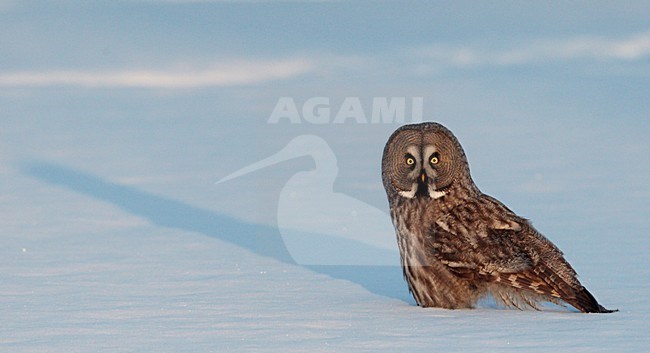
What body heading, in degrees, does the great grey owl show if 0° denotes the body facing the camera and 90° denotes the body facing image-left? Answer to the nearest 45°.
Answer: approximately 90°
